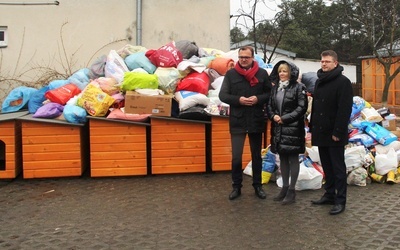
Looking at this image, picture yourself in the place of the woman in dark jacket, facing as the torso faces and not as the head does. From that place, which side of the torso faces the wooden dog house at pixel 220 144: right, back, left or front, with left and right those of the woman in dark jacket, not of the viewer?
right

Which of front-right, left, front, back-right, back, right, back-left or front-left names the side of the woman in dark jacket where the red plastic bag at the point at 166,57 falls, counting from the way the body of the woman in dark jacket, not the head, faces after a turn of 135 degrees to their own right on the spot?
front-left

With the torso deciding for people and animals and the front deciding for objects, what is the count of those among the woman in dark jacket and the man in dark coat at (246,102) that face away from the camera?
0

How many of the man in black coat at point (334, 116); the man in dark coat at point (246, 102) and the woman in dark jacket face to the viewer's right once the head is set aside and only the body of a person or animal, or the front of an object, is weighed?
0

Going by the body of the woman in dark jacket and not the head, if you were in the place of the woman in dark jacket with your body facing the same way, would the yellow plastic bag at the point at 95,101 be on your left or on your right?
on your right

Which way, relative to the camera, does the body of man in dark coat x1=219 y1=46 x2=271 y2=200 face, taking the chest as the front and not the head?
toward the camera

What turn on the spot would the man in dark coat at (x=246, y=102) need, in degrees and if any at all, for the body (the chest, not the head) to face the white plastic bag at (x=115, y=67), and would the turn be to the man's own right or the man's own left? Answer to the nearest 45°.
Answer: approximately 135° to the man's own right

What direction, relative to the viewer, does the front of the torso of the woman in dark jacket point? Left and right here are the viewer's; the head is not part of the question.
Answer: facing the viewer and to the left of the viewer
